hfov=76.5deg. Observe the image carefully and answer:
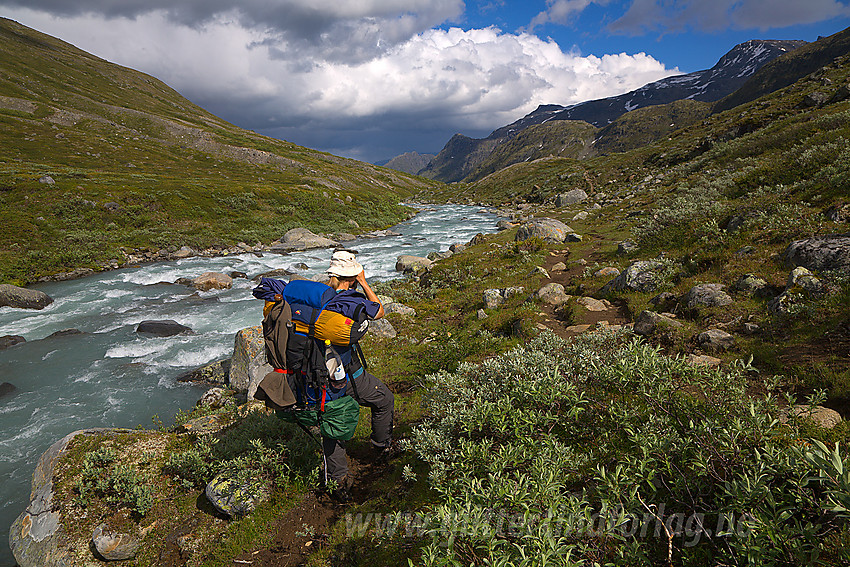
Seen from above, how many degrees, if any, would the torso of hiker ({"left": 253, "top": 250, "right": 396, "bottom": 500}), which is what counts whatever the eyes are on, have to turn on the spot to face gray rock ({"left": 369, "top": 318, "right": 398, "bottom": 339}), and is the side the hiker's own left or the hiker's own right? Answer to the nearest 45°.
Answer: approximately 45° to the hiker's own left

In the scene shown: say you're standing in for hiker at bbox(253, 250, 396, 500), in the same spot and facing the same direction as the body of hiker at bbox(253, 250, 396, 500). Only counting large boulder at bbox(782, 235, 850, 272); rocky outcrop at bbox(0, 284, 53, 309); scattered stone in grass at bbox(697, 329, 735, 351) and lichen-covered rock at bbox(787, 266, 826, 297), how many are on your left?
1

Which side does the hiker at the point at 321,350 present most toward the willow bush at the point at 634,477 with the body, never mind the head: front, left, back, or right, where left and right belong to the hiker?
right

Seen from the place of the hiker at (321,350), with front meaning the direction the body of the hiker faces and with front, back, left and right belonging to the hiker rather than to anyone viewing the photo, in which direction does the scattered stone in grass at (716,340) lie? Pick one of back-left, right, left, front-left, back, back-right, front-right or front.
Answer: front-right

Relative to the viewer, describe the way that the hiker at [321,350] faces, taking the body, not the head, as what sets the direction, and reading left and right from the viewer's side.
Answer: facing away from the viewer and to the right of the viewer

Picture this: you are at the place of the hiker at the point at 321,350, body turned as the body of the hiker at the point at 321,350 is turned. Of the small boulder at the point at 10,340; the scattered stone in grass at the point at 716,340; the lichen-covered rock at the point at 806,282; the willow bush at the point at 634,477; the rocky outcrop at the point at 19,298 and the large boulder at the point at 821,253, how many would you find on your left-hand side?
2

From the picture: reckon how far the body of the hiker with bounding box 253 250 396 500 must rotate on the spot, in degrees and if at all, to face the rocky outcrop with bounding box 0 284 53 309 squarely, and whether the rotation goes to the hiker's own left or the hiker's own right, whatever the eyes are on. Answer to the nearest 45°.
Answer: approximately 90° to the hiker's own left

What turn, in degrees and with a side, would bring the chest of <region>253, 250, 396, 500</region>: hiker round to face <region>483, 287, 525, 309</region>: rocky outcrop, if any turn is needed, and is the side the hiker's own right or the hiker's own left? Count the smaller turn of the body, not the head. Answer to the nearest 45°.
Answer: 0° — they already face it

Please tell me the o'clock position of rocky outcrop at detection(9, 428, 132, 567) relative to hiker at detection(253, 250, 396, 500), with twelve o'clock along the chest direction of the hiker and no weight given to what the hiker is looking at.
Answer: The rocky outcrop is roughly at 8 o'clock from the hiker.

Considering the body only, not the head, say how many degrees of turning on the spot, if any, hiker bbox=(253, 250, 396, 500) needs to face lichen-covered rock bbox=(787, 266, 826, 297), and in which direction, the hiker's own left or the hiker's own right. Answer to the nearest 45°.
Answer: approximately 45° to the hiker's own right
